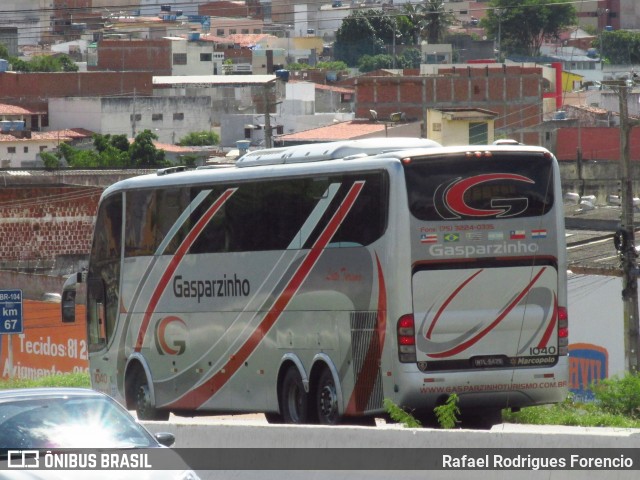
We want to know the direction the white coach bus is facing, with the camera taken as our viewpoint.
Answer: facing away from the viewer and to the left of the viewer

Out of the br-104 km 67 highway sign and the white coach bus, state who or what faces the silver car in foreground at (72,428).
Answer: the br-104 km 67 highway sign

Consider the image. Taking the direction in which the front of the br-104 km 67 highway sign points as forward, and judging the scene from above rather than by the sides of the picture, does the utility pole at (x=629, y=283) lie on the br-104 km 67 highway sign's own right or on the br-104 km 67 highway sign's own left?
on the br-104 km 67 highway sign's own left

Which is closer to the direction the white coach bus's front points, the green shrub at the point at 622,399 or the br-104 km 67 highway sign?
the br-104 km 67 highway sign

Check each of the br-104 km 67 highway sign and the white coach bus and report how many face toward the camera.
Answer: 1

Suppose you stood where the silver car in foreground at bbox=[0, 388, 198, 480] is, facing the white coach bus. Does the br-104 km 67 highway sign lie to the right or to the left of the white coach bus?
left

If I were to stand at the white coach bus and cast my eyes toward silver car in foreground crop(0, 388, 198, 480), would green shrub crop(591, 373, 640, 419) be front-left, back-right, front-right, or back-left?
back-left

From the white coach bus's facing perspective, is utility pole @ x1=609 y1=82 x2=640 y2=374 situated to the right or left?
on its right

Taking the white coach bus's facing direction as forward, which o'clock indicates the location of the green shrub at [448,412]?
The green shrub is roughly at 7 o'clock from the white coach bus.
